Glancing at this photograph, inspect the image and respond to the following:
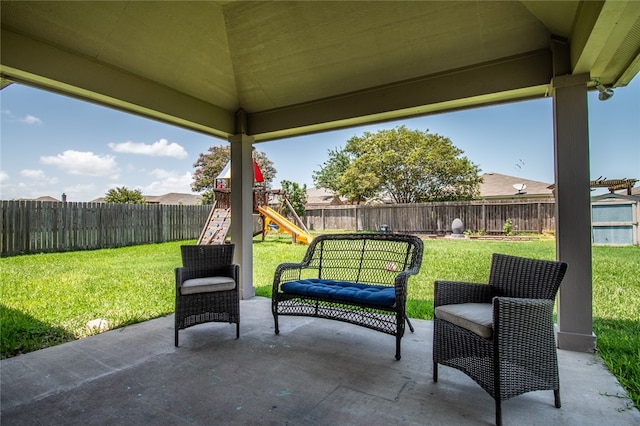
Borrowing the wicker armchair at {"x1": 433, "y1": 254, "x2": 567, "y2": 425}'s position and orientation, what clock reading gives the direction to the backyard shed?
The backyard shed is roughly at 5 o'clock from the wicker armchair.

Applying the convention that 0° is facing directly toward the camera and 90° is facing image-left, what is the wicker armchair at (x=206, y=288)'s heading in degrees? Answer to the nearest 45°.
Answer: approximately 0°

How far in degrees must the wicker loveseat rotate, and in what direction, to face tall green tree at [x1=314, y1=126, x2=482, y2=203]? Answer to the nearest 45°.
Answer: approximately 135° to its right

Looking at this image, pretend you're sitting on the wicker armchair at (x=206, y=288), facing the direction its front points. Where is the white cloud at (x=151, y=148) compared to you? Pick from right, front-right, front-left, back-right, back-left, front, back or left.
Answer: back

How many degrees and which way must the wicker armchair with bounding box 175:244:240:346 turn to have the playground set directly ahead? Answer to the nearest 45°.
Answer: approximately 180°

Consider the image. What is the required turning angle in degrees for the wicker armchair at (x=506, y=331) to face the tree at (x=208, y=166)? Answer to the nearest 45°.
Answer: approximately 90° to its right

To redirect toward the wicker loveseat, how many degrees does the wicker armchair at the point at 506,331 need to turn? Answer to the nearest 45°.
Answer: approximately 90° to its right

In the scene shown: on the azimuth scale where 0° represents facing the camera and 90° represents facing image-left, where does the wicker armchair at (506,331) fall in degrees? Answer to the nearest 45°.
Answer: approximately 45°

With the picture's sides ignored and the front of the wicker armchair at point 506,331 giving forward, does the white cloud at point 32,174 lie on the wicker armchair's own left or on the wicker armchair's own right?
on the wicker armchair's own right

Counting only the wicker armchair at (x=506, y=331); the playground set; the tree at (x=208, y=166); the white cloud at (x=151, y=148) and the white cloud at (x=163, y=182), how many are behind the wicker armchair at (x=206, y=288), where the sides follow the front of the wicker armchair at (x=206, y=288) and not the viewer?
4

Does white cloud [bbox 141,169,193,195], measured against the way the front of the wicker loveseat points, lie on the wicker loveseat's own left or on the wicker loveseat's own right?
on the wicker loveseat's own right

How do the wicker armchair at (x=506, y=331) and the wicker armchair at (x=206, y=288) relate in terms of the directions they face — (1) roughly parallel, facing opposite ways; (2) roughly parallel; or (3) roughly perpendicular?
roughly perpendicular
